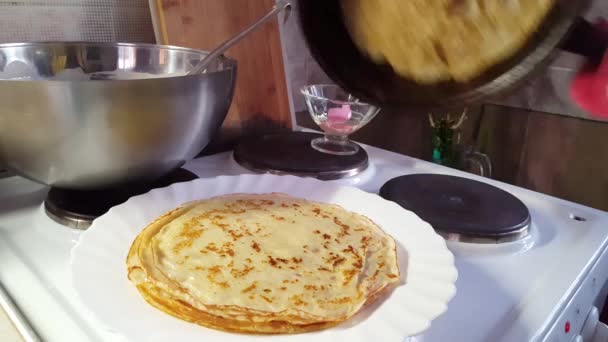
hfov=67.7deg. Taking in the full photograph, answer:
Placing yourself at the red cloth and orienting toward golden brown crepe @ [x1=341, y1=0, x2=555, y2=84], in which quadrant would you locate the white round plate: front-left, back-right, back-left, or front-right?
front-left

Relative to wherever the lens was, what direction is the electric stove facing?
facing the viewer and to the right of the viewer

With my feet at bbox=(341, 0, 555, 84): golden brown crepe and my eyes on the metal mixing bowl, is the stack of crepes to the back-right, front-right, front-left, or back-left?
front-left
